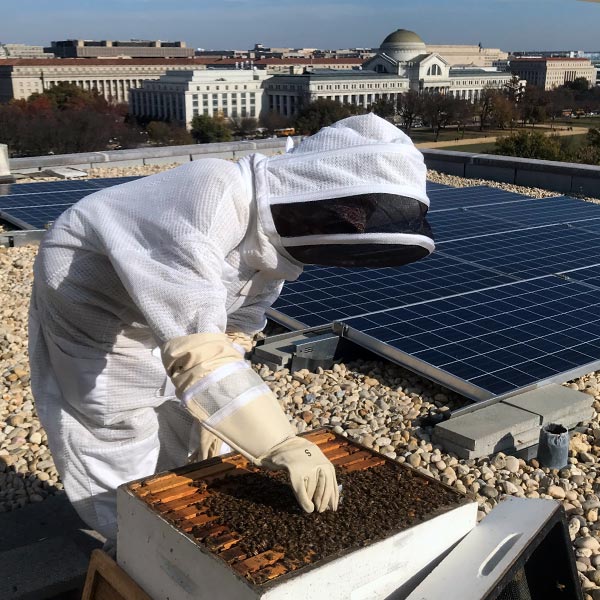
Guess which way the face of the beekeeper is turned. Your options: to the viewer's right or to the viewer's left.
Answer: to the viewer's right

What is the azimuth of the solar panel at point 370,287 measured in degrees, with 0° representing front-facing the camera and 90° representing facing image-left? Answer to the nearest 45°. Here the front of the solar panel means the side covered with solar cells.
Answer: approximately 315°

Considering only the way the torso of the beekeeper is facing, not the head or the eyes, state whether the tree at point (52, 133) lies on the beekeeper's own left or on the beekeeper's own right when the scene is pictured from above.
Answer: on the beekeeper's own left

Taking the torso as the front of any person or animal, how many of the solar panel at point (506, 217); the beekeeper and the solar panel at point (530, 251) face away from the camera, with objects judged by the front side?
0

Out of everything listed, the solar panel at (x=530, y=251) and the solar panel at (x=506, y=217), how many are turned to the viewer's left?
0

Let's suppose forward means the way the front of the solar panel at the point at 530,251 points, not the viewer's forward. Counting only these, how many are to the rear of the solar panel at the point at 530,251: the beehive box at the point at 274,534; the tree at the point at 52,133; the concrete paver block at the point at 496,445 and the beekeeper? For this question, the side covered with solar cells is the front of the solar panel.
1

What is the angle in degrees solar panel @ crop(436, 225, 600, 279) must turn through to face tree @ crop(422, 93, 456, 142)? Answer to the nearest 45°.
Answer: approximately 135° to its left

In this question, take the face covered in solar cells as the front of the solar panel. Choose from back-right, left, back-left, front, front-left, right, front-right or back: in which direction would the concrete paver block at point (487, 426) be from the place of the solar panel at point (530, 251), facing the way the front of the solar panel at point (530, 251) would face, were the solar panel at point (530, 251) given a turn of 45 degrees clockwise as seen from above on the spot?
front

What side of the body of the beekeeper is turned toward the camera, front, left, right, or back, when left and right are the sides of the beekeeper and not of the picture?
right
